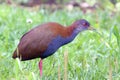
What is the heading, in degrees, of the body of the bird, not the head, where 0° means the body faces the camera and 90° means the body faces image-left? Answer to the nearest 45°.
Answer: approximately 270°
